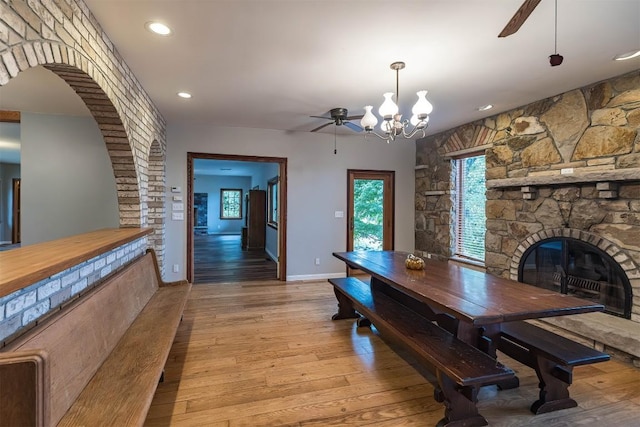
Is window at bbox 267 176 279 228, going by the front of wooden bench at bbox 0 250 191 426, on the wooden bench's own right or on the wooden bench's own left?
on the wooden bench's own left

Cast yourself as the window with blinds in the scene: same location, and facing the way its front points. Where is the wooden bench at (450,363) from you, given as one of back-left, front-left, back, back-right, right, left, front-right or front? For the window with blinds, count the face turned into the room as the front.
front-left

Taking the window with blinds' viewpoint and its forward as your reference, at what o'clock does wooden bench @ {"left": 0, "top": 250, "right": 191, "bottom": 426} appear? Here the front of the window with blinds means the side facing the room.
The wooden bench is roughly at 11 o'clock from the window with blinds.

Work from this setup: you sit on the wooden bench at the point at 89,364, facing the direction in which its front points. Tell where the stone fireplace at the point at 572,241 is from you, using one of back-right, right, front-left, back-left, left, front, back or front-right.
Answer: front

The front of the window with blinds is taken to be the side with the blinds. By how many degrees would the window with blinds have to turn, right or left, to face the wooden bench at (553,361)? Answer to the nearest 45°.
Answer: approximately 45° to its left

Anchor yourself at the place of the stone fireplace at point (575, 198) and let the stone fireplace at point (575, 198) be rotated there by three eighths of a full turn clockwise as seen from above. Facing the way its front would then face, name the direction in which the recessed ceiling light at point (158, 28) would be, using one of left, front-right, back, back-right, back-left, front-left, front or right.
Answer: back-left

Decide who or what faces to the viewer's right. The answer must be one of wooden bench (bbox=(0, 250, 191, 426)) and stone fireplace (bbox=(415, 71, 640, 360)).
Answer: the wooden bench

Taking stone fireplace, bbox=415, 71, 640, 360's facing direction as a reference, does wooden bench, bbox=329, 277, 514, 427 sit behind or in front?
in front

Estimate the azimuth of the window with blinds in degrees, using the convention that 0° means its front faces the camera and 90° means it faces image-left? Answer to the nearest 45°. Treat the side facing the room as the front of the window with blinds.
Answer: approximately 45°

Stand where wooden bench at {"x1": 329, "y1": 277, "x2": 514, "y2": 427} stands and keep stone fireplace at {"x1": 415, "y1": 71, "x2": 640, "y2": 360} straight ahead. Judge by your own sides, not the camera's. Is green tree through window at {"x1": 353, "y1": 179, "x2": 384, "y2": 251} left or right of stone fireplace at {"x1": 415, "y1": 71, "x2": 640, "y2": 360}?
left

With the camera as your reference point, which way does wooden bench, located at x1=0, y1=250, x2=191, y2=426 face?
facing to the right of the viewer

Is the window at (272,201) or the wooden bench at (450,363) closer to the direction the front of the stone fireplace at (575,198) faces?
the wooden bench

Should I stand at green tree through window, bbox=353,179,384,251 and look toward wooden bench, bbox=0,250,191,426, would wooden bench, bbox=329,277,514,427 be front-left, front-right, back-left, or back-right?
front-left

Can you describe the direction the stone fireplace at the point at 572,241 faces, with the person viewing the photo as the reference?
facing the viewer and to the left of the viewer

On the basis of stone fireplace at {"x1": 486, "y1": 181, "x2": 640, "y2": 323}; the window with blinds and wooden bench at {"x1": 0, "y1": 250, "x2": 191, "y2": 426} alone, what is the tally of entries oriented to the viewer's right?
1
